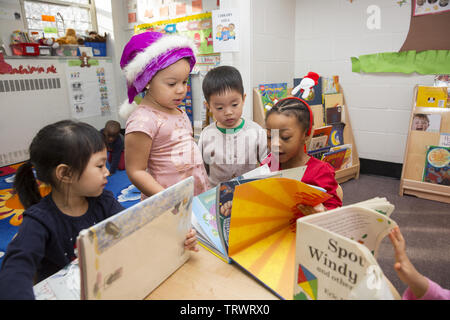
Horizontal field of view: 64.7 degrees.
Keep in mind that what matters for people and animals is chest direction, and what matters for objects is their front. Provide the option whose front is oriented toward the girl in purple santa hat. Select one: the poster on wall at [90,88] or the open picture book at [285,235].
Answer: the poster on wall

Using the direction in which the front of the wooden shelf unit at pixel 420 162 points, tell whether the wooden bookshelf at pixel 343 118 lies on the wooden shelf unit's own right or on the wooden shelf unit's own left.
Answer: on the wooden shelf unit's own right

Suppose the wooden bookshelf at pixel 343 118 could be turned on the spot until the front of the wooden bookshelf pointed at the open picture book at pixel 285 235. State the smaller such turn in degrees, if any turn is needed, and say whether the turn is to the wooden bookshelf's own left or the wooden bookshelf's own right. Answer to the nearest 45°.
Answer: approximately 45° to the wooden bookshelf's own right

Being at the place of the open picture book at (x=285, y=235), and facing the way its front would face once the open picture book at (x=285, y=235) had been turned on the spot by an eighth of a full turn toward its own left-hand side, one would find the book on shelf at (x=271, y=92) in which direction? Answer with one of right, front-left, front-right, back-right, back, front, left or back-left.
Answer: back-left

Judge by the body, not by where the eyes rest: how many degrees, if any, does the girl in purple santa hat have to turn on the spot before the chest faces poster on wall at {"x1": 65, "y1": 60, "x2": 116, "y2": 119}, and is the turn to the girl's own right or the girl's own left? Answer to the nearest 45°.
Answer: approximately 135° to the girl's own left

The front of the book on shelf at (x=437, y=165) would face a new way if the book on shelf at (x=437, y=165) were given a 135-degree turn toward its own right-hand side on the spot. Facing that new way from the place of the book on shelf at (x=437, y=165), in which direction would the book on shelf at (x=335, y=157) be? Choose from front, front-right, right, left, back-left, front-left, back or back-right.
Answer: front-left

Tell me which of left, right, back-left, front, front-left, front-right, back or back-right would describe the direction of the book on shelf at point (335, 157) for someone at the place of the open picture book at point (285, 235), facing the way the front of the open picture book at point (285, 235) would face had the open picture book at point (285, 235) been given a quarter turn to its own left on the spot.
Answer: left

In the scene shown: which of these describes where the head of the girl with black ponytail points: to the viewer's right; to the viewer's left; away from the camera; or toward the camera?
to the viewer's right

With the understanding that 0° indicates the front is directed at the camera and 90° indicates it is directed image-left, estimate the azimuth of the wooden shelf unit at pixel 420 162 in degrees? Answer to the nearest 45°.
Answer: approximately 0°

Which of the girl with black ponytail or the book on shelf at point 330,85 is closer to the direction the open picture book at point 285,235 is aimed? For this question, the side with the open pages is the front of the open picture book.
the girl with black ponytail

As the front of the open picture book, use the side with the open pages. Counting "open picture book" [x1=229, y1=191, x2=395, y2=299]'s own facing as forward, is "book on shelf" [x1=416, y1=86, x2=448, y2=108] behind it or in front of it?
behind
